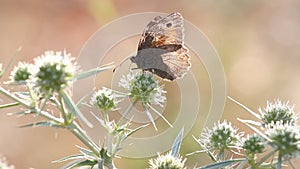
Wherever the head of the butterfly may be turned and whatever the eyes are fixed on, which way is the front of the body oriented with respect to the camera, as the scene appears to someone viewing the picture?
to the viewer's left
